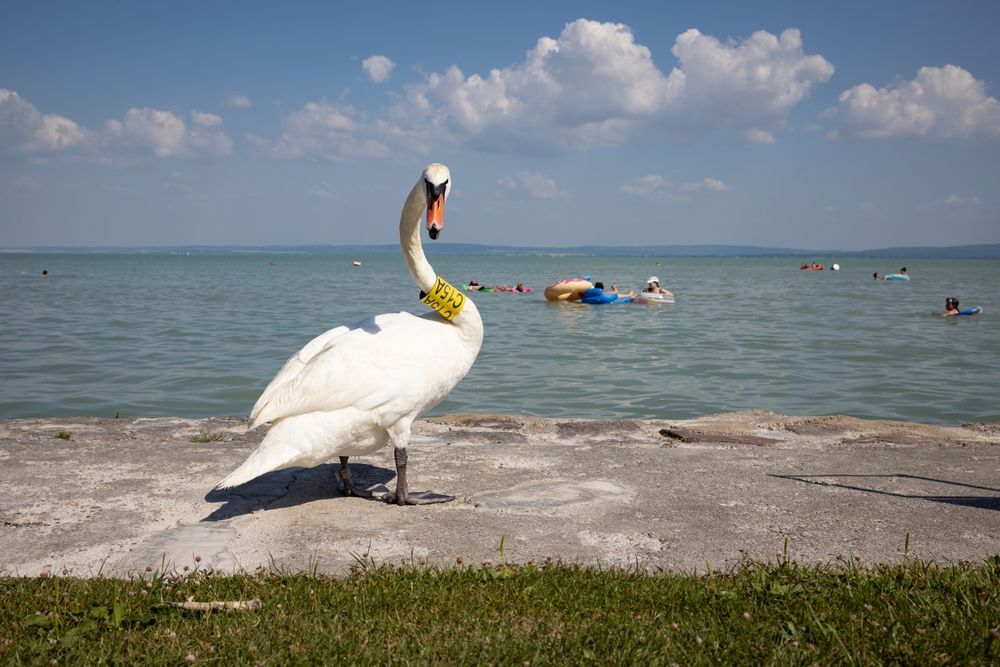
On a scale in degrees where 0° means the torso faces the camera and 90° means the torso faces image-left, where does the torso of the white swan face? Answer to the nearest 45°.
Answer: approximately 270°

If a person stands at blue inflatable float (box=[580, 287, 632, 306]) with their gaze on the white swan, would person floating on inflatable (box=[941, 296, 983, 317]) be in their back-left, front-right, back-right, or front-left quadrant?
front-left

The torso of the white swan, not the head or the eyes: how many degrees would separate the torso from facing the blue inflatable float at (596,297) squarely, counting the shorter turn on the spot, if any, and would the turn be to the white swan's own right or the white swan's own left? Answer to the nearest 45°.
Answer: approximately 90° to the white swan's own left
